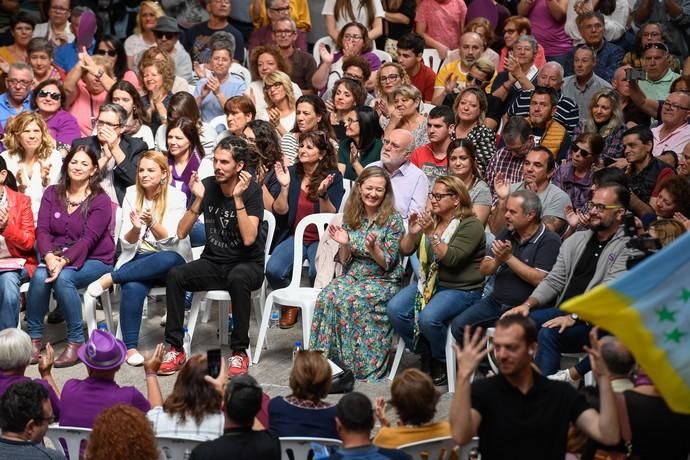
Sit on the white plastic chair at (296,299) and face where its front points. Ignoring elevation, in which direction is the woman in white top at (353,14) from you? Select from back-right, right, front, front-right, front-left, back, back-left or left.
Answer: back-right

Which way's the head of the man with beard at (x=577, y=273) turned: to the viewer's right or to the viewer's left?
to the viewer's left

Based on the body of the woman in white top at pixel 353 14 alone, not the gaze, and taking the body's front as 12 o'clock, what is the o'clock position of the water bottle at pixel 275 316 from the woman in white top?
The water bottle is roughly at 12 o'clock from the woman in white top.

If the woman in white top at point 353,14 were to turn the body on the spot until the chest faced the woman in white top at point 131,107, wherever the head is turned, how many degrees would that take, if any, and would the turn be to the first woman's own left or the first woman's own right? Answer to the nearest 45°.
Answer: approximately 45° to the first woman's own right

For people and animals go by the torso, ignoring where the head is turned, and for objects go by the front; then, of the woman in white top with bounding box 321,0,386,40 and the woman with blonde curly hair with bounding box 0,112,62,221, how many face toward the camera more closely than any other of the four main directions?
2

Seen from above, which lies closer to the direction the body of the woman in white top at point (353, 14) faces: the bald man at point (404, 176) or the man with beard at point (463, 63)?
the bald man

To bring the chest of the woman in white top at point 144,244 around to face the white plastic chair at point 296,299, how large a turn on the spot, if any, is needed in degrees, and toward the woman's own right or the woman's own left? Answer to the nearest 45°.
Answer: approximately 90° to the woman's own left

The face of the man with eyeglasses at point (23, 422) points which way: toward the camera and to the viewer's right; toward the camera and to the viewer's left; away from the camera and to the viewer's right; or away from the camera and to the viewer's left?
away from the camera and to the viewer's right

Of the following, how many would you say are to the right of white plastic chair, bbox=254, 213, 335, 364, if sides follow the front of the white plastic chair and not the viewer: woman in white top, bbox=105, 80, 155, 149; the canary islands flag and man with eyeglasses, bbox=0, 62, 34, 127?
2
